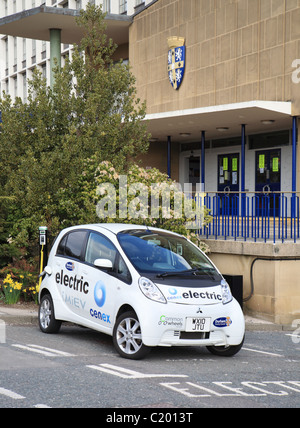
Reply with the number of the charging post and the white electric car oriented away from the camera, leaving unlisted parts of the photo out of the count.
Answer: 0

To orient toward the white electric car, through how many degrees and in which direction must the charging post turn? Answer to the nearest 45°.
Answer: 0° — it already faces it

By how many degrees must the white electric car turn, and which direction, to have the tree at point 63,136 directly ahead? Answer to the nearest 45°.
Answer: approximately 135° to its left

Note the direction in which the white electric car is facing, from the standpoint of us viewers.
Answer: facing the viewer and to the right of the viewer

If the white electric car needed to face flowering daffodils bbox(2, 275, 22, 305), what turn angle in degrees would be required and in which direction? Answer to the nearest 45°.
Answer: approximately 180°

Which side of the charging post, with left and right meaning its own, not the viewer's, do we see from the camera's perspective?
front

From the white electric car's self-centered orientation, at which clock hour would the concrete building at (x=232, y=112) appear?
The concrete building is roughly at 8 o'clock from the white electric car.

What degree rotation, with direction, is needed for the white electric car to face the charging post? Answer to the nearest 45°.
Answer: approximately 180°
